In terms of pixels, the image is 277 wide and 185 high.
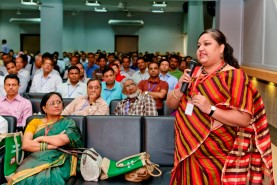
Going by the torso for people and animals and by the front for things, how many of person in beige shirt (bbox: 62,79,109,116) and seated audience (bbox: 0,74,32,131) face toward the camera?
2

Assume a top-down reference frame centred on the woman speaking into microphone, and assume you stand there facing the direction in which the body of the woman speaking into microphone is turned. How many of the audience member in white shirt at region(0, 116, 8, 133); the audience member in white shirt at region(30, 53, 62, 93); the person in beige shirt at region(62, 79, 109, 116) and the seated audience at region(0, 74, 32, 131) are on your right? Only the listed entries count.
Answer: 4

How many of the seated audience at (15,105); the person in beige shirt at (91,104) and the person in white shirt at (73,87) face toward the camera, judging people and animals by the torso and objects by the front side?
3

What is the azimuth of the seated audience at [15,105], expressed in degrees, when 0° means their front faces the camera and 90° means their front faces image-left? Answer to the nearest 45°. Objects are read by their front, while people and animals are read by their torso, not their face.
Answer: approximately 0°

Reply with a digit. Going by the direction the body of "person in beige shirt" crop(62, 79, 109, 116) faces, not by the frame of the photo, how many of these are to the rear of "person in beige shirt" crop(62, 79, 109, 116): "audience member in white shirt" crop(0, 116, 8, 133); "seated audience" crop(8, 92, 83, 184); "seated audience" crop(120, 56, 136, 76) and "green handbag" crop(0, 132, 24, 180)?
1

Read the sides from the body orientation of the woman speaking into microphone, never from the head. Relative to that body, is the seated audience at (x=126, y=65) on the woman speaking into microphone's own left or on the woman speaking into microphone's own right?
on the woman speaking into microphone's own right

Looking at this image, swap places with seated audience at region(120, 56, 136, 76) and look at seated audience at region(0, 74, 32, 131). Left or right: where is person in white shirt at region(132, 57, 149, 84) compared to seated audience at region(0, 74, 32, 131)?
left

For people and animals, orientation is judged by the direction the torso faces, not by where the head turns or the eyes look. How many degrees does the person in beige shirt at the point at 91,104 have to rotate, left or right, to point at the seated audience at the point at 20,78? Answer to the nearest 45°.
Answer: approximately 135° to their right

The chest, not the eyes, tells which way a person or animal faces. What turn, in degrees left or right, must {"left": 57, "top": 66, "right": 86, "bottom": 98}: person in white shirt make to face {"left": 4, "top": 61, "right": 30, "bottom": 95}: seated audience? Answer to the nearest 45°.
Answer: approximately 135° to their right

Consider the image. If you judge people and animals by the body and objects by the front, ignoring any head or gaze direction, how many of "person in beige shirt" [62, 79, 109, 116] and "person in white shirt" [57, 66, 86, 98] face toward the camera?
2

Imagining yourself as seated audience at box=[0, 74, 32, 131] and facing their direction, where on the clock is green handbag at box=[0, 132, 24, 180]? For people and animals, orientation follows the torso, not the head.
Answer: The green handbag is roughly at 12 o'clock from the seated audience.

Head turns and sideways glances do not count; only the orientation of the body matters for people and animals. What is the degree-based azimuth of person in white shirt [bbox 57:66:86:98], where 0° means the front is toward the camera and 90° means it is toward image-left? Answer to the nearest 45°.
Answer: approximately 0°

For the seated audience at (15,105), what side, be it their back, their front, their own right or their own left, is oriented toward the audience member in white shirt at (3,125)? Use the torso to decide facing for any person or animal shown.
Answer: front
